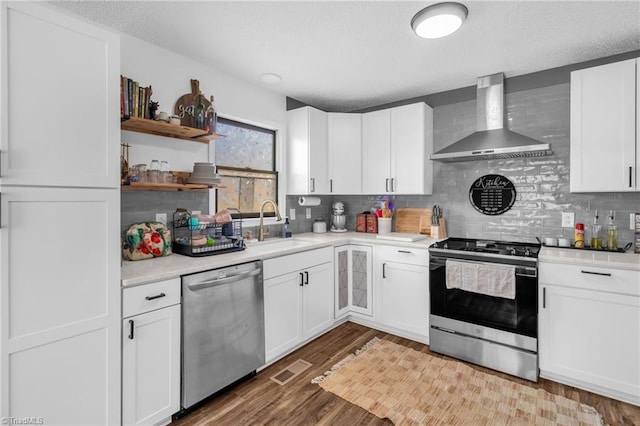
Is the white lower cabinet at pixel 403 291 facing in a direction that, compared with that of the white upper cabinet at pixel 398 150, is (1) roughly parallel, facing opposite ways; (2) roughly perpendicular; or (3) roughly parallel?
roughly parallel

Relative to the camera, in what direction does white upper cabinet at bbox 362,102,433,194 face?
facing the viewer and to the left of the viewer

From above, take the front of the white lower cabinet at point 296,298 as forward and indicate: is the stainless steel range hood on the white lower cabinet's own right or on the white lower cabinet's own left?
on the white lower cabinet's own left

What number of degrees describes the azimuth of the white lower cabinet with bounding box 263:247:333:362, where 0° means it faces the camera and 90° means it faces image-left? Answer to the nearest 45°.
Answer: approximately 315°

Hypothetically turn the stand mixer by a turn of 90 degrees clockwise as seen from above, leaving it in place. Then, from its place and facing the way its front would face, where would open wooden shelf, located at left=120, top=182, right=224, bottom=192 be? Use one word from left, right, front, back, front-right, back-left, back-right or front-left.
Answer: front-left

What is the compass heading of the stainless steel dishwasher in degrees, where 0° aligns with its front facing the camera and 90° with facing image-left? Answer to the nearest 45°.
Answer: approximately 315°

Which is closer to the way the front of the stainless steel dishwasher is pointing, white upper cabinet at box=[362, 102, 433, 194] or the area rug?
the area rug

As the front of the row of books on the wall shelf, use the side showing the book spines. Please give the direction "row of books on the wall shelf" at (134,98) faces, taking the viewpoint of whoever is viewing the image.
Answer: facing the viewer and to the right of the viewer

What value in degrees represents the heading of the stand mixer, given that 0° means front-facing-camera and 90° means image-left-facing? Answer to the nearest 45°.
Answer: approximately 0°

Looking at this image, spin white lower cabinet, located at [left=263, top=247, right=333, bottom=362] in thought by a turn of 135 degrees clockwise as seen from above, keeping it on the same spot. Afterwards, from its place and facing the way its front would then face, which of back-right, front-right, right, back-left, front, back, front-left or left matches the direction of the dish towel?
back
